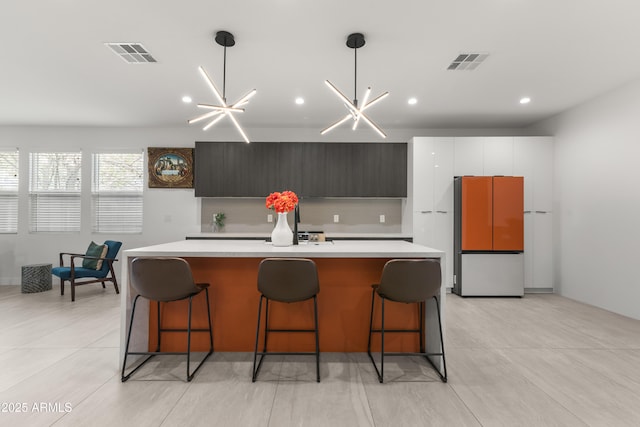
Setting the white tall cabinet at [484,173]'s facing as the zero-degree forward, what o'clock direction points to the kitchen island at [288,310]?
The kitchen island is roughly at 1 o'clock from the white tall cabinet.

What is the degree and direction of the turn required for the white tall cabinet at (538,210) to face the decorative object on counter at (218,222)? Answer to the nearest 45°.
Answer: approximately 45° to its right

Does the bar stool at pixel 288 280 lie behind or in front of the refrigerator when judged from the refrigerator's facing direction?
in front

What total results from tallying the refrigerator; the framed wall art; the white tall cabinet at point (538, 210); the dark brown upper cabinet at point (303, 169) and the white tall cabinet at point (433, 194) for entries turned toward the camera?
5

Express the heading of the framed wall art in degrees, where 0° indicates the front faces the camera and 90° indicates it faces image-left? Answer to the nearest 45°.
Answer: approximately 0°

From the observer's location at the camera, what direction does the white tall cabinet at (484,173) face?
facing the viewer

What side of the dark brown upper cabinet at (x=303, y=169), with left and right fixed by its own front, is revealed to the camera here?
front

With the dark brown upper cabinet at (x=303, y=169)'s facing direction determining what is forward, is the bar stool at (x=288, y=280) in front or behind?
in front

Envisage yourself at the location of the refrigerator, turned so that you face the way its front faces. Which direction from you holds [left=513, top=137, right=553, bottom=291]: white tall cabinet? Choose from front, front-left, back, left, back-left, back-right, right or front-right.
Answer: back-left

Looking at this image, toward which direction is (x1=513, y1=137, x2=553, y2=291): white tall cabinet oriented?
toward the camera

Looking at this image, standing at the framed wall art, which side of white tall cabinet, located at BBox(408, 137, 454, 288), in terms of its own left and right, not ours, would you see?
right

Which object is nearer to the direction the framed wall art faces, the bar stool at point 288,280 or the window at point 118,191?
the bar stool
